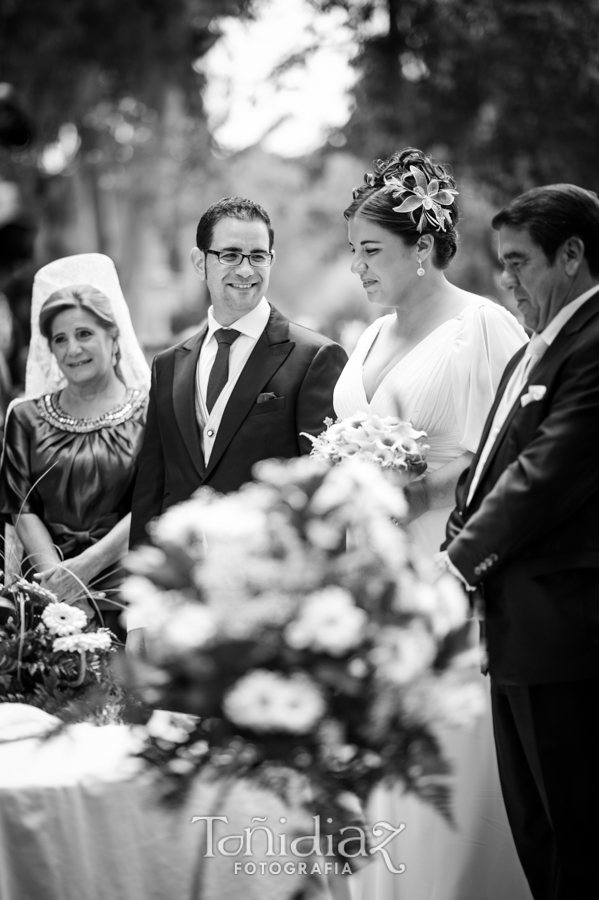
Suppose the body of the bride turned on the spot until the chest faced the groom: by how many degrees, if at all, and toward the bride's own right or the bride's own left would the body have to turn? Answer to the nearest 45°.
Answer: approximately 90° to the bride's own right

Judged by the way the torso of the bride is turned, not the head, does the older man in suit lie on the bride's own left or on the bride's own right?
on the bride's own left

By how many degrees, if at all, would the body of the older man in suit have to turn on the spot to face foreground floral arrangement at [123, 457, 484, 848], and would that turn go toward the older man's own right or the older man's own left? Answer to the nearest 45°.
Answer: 0° — they already face it

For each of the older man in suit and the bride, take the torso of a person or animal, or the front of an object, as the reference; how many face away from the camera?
0

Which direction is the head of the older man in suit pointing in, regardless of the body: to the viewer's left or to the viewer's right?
to the viewer's left

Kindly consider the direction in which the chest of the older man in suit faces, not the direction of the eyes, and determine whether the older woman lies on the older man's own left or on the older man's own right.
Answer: on the older man's own right

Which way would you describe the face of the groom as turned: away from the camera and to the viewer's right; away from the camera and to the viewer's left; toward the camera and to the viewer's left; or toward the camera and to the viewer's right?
toward the camera and to the viewer's right

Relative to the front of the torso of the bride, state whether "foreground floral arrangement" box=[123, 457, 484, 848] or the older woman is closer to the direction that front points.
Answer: the foreground floral arrangement

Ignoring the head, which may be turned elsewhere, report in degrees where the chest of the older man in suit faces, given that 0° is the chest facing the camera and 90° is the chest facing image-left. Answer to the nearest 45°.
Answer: approximately 45°

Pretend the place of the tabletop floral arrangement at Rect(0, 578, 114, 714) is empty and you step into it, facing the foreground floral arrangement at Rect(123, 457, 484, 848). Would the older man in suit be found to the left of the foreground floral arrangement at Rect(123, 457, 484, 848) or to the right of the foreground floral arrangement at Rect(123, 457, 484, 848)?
left

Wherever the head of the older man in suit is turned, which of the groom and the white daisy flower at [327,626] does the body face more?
the white daisy flower

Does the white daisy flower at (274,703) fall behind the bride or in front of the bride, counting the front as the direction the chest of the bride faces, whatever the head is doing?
in front
